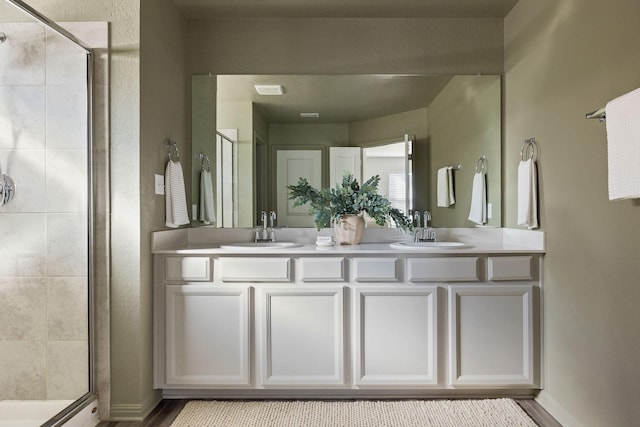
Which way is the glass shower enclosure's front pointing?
to the viewer's right

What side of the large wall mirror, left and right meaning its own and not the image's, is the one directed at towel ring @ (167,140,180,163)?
right

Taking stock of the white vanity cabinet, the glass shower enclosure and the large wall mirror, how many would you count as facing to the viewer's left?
0

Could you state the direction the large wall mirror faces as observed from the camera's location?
facing the viewer

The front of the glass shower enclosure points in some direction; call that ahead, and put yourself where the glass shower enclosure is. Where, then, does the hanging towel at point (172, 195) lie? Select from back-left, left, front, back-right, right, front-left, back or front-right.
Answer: front

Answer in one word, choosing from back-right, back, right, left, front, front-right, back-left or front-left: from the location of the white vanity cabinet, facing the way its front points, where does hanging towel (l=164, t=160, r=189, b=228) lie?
right

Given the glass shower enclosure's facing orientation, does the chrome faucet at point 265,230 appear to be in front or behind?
in front

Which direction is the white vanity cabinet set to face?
toward the camera

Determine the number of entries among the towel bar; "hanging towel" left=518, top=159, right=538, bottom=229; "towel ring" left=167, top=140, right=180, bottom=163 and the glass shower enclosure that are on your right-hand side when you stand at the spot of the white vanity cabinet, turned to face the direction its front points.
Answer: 2

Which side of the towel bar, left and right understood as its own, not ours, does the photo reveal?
left

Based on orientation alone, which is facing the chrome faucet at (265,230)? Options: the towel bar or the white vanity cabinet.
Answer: the towel bar

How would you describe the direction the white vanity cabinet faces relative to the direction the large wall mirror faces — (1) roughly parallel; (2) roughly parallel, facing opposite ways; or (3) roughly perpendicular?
roughly parallel

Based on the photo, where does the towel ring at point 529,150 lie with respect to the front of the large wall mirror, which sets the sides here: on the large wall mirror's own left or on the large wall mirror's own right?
on the large wall mirror's own left
